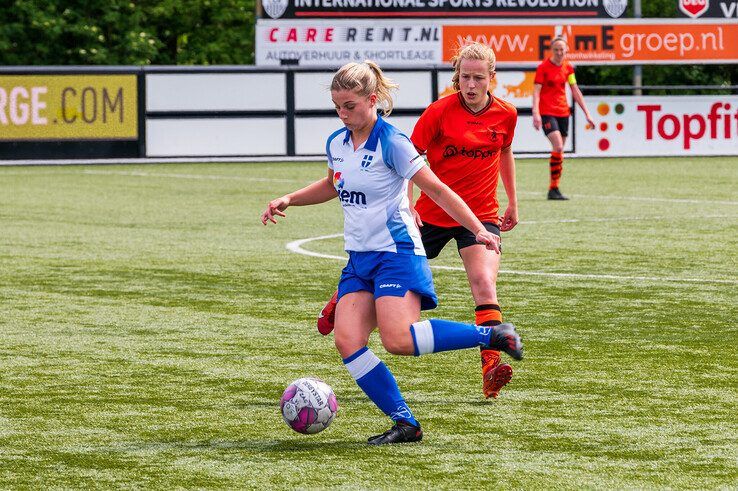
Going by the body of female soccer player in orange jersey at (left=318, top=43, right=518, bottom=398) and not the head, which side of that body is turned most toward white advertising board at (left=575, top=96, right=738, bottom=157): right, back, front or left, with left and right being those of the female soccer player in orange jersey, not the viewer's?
back

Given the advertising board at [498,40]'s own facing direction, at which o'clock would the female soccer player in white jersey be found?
The female soccer player in white jersey is roughly at 12 o'clock from the advertising board.

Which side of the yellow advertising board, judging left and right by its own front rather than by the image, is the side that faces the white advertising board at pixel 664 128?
left

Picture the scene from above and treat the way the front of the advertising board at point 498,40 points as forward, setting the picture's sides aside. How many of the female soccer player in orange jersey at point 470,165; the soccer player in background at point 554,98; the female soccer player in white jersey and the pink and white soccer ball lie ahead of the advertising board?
4

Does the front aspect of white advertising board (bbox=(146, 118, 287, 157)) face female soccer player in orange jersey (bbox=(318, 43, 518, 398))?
yes

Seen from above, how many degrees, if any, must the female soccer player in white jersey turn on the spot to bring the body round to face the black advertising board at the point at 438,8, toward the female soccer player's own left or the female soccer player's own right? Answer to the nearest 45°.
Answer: approximately 135° to the female soccer player's own right

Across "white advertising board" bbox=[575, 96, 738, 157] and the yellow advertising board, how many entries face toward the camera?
2

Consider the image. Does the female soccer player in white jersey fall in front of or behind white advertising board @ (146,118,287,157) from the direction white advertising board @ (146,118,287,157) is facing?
in front

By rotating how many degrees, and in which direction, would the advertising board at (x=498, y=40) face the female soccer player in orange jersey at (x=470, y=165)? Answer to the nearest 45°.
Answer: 0° — it already faces them

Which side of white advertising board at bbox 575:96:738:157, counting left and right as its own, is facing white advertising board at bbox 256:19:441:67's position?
right
